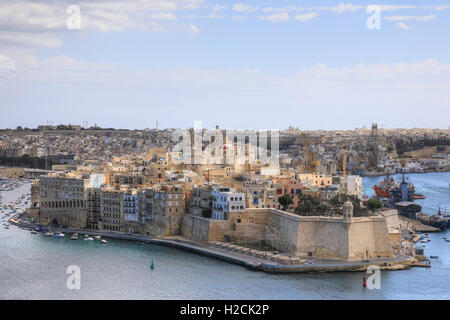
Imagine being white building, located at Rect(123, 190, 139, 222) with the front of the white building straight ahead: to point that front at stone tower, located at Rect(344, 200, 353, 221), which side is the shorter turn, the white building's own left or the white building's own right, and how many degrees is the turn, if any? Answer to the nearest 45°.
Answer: approximately 90° to the white building's own left

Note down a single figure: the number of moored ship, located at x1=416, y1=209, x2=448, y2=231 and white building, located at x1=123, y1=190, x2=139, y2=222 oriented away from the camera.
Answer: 0

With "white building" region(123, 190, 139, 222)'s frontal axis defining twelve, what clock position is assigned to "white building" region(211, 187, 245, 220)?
"white building" region(211, 187, 245, 220) is roughly at 9 o'clock from "white building" region(123, 190, 139, 222).

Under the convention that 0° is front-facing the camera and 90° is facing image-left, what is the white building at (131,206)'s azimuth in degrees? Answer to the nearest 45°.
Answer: approximately 45°

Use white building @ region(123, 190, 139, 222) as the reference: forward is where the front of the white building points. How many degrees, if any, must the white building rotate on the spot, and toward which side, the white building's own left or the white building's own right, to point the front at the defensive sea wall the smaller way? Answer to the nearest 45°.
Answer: approximately 90° to the white building's own left
